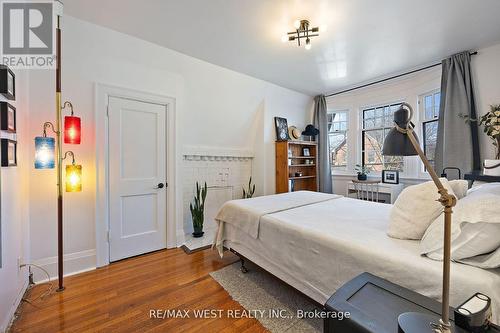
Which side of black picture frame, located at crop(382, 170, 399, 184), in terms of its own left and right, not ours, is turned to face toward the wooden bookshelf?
right

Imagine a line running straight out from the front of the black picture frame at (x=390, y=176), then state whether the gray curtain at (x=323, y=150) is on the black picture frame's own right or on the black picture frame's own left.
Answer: on the black picture frame's own right

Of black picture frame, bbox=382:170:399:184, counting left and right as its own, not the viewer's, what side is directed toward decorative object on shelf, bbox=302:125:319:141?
right

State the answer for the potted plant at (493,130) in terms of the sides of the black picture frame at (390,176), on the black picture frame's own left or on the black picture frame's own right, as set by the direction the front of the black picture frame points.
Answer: on the black picture frame's own left

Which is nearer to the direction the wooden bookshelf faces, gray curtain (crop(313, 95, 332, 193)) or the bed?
the bed

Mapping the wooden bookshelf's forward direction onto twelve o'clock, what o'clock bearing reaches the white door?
The white door is roughly at 3 o'clock from the wooden bookshelf.

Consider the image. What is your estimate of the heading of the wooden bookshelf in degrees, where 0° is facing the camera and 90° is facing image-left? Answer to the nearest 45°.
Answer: approximately 315°

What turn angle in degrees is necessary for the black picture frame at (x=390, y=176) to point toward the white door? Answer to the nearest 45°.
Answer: approximately 45° to its right

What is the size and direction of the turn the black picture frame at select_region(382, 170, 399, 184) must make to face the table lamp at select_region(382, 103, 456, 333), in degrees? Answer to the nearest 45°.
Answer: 0° — it already faces it
